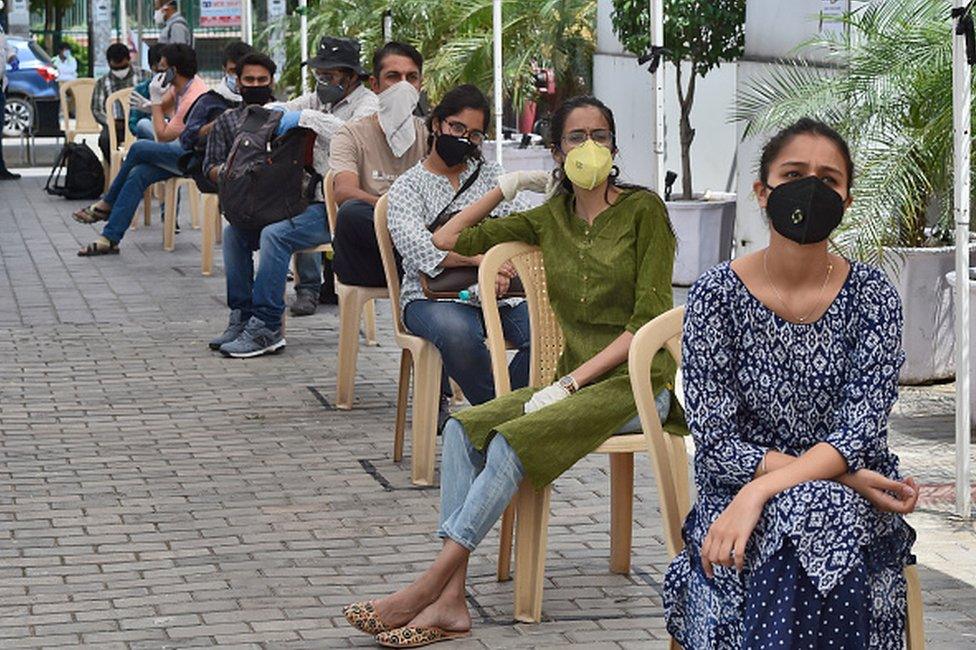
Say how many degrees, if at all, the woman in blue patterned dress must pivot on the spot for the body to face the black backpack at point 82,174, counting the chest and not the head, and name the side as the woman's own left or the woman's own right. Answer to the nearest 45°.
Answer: approximately 135° to the woman's own right

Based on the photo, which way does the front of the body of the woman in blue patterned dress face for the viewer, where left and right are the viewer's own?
facing the viewer

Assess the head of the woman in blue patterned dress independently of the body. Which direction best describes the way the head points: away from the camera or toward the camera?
toward the camera

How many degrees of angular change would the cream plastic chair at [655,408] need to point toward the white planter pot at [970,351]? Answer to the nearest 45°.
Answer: approximately 90° to its left

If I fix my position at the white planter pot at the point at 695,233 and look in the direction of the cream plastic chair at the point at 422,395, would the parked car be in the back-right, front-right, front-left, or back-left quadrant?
back-right

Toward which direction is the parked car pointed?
to the viewer's left

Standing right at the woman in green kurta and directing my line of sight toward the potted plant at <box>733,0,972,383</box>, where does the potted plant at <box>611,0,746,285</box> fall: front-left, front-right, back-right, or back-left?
front-left

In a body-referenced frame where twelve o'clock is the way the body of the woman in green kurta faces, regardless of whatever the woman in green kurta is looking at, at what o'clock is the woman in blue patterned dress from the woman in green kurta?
The woman in blue patterned dress is roughly at 10 o'clock from the woman in green kurta.

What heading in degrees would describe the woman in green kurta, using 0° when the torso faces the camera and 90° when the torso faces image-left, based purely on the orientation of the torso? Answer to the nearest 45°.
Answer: approximately 45°
